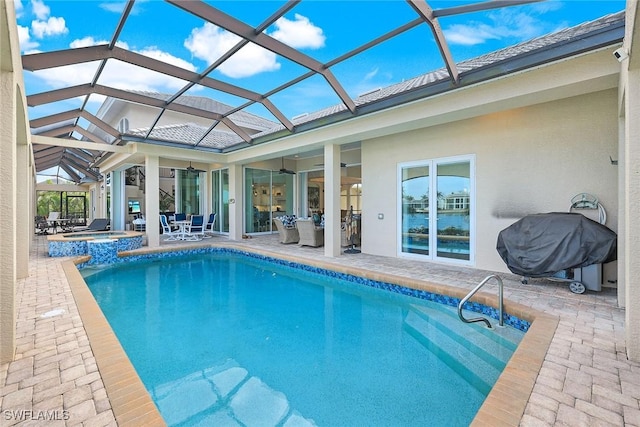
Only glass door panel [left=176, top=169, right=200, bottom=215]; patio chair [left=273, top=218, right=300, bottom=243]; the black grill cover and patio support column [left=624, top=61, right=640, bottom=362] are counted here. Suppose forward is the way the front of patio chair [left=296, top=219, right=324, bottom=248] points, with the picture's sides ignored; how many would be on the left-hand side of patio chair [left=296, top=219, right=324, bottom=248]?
2

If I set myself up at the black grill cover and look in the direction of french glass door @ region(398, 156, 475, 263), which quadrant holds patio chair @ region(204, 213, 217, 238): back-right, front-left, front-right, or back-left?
front-left

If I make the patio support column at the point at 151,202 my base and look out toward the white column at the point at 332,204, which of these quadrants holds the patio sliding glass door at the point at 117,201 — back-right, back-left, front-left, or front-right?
back-left
